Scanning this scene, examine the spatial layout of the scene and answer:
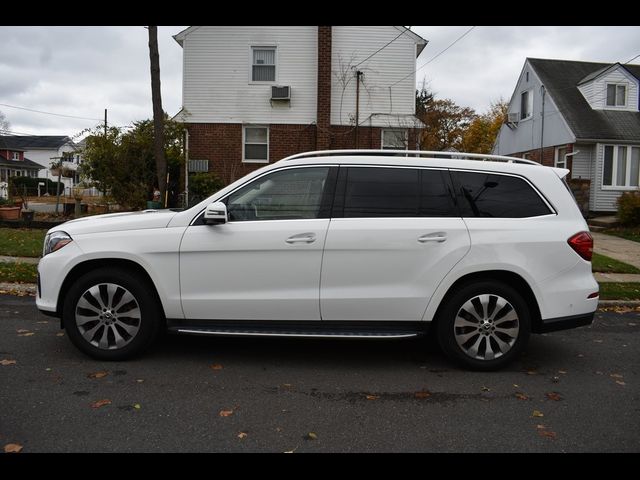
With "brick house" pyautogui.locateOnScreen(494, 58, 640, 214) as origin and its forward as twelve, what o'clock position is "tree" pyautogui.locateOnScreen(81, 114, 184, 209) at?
The tree is roughly at 3 o'clock from the brick house.

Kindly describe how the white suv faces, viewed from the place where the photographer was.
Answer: facing to the left of the viewer

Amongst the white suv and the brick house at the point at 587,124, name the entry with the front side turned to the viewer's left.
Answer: the white suv

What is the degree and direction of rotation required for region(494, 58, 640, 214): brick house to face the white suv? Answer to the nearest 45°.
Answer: approximately 45° to its right

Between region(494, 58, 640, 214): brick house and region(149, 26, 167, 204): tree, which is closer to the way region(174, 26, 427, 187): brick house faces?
the tree

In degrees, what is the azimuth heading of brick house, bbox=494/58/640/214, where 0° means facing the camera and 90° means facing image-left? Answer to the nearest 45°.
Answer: approximately 315°

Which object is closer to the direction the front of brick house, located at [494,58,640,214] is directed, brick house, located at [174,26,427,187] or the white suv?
the white suv

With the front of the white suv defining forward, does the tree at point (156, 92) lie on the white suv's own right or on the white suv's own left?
on the white suv's own right

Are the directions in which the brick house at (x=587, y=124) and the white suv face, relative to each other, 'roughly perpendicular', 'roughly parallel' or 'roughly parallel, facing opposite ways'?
roughly perpendicular
